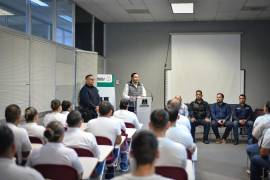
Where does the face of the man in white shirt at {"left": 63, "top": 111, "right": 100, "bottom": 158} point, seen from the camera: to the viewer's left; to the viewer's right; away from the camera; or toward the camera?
away from the camera

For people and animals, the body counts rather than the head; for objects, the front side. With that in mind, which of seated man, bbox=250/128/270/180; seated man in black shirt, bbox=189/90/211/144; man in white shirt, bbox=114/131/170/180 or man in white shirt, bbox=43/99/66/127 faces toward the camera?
the seated man in black shirt

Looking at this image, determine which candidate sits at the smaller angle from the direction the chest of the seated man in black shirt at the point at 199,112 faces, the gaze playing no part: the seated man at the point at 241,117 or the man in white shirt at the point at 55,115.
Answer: the man in white shirt

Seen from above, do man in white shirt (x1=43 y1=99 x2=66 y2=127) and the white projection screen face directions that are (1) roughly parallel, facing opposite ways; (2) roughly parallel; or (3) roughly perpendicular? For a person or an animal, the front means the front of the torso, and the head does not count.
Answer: roughly parallel, facing opposite ways

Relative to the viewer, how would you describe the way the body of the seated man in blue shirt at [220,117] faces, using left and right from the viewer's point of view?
facing the viewer

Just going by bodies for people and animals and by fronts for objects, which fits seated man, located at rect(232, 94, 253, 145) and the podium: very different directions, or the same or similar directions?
same or similar directions

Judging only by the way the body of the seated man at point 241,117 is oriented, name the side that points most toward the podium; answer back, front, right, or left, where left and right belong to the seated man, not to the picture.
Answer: right

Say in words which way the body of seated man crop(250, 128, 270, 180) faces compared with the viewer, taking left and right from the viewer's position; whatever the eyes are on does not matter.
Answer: facing to the left of the viewer

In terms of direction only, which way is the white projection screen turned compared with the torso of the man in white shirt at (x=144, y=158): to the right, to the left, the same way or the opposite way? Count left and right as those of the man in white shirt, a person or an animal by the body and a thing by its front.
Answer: the opposite way

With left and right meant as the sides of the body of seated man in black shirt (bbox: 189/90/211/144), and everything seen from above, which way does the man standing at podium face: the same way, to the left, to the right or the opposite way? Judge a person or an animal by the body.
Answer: the same way

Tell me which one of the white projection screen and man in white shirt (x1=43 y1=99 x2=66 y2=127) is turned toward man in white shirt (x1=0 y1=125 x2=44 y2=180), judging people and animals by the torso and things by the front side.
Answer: the white projection screen

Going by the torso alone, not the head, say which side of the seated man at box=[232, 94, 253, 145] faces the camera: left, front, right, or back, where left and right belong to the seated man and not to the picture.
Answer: front

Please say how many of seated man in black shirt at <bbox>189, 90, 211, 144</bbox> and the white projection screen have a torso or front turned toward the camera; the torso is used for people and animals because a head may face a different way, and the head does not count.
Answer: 2

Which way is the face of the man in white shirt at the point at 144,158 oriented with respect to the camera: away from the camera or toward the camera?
away from the camera

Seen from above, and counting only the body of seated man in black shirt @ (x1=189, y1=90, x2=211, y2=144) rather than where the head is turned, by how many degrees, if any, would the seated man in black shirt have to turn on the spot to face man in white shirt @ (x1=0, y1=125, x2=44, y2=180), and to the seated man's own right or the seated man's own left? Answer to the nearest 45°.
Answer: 0° — they already face them

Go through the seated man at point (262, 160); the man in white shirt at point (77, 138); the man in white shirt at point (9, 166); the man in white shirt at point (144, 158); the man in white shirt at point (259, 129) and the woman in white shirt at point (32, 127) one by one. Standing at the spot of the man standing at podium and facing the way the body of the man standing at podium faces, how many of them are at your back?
0

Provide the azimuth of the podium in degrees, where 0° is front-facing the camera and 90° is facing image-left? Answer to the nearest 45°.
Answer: approximately 0°

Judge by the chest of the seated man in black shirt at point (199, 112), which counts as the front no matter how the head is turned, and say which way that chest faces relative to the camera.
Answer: toward the camera

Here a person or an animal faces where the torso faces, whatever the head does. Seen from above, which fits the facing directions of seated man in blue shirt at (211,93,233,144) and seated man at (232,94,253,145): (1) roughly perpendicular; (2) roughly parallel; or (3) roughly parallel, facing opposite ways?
roughly parallel
